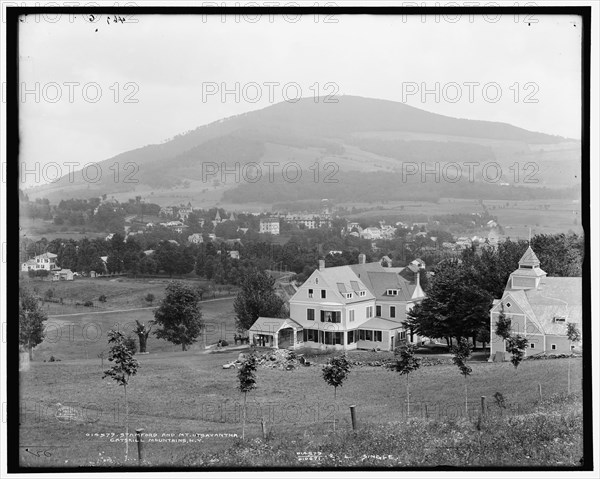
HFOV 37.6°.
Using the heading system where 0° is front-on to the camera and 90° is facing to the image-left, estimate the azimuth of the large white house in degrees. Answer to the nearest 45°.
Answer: approximately 45°

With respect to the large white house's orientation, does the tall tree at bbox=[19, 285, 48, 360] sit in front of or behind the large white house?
in front

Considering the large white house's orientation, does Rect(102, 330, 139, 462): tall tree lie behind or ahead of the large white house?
ahead
